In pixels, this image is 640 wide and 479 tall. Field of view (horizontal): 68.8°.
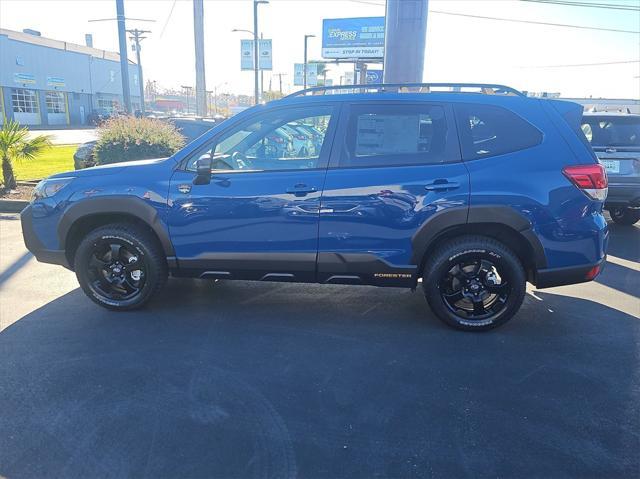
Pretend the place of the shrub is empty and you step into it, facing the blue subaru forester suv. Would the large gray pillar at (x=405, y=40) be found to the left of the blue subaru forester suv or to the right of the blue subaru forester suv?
left

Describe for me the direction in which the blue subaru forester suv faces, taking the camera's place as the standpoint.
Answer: facing to the left of the viewer

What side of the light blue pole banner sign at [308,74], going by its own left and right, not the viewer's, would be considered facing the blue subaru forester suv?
front

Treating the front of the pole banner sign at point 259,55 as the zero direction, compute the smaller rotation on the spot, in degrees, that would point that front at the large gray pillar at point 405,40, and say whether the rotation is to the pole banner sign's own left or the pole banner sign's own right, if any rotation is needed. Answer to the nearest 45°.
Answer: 0° — it already faces it

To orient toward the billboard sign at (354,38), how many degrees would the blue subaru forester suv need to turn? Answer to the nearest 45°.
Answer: approximately 90° to its right

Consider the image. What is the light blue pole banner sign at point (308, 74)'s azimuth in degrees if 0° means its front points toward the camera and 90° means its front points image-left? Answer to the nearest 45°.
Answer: approximately 0°

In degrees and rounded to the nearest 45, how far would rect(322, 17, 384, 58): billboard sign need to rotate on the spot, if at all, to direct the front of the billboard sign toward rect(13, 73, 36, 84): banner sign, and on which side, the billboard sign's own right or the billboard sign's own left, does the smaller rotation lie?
approximately 90° to the billboard sign's own right

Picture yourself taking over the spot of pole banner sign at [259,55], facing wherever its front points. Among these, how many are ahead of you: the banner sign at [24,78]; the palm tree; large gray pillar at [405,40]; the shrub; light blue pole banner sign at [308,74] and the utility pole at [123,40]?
4

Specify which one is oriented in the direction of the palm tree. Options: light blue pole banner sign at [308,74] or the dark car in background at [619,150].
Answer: the light blue pole banner sign

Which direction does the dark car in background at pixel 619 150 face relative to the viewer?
away from the camera

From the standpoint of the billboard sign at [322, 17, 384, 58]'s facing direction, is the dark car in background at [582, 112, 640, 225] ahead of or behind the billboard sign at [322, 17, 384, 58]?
ahead

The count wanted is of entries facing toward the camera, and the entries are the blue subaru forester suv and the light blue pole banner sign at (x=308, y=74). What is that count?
1

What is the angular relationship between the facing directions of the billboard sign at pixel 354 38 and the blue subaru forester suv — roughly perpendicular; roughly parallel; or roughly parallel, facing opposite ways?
roughly perpendicular
